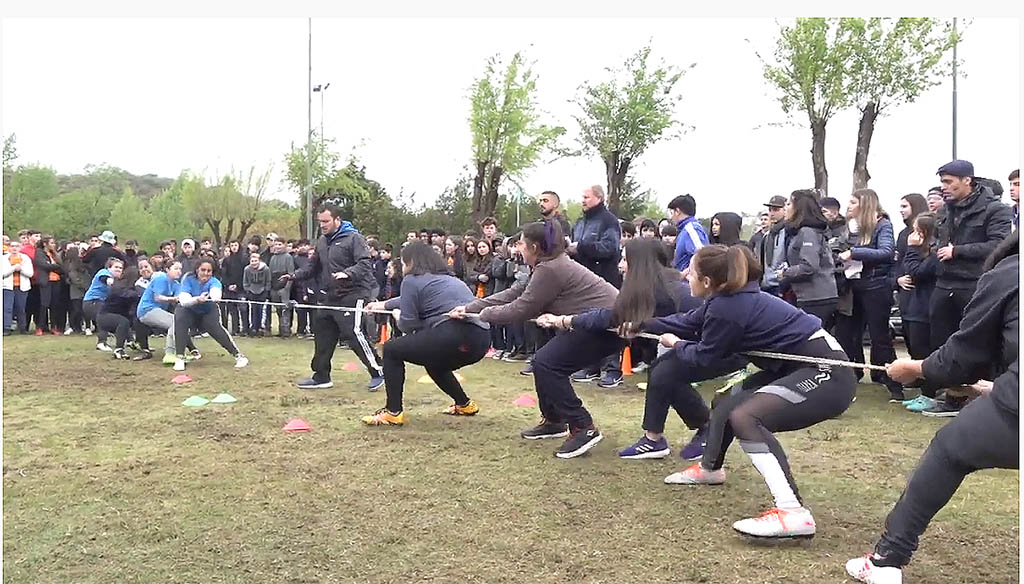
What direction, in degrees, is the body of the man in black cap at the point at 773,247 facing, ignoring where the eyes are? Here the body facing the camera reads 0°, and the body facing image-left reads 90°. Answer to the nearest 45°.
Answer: approximately 45°

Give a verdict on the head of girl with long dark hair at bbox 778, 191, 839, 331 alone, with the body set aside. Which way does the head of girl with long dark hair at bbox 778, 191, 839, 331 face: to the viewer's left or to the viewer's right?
to the viewer's left

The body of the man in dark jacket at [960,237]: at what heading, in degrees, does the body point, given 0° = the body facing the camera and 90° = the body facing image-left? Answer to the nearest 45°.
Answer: approximately 45°

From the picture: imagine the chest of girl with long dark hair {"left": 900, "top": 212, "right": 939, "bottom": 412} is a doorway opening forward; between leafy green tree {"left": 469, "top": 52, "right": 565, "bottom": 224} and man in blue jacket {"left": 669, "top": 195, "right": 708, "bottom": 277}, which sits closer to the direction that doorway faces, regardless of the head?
the man in blue jacket

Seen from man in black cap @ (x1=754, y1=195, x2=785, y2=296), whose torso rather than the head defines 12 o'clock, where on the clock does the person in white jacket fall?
The person in white jacket is roughly at 2 o'clock from the man in black cap.

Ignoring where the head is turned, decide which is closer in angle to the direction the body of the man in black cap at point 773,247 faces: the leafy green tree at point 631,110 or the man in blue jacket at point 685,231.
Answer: the man in blue jacket

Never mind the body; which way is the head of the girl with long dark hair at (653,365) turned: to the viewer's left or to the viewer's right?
to the viewer's left

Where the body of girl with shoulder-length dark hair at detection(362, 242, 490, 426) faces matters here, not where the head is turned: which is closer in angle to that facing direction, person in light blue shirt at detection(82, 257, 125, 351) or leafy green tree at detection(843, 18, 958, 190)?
the person in light blue shirt
